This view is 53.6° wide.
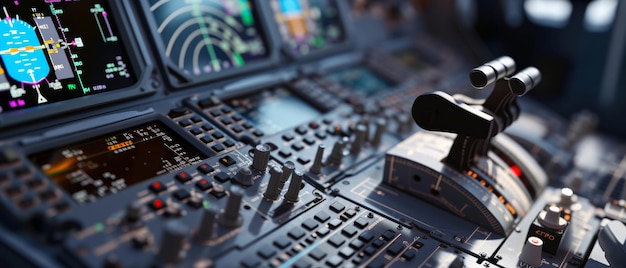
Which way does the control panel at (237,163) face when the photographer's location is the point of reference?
facing the viewer and to the right of the viewer
